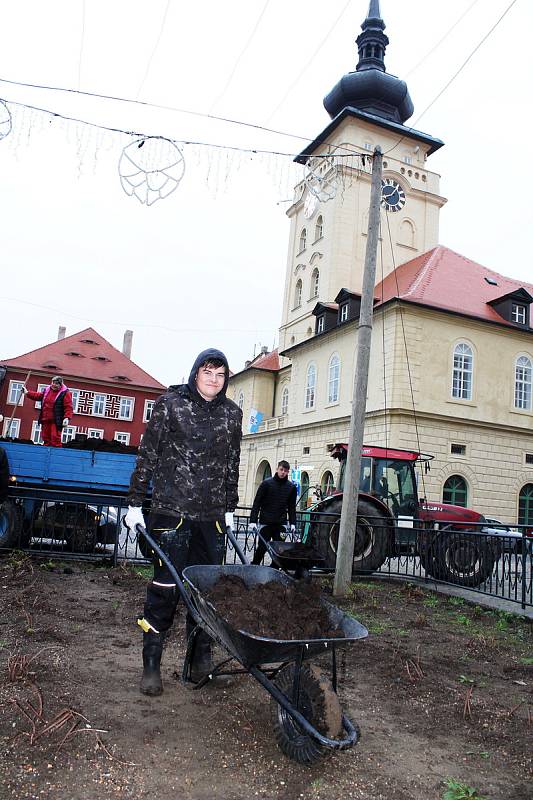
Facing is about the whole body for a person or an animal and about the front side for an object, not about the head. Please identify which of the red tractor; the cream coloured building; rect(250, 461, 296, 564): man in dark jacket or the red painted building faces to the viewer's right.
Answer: the red tractor

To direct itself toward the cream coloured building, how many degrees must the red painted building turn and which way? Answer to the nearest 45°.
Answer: approximately 45° to its left

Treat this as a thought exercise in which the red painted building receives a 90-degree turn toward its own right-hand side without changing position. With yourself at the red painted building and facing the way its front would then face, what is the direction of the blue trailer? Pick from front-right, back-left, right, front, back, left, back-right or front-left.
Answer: left

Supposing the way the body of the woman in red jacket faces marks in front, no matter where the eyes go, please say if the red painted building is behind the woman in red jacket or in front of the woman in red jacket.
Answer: behind

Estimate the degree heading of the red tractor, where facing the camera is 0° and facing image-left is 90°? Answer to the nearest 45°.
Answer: approximately 270°

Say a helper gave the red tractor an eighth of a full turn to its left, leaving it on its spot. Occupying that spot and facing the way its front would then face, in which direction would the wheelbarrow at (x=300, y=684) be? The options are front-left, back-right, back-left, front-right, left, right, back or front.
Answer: back-right

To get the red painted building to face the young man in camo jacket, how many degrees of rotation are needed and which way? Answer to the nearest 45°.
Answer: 0° — it already faces them

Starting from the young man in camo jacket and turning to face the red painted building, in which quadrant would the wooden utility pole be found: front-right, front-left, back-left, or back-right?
front-right

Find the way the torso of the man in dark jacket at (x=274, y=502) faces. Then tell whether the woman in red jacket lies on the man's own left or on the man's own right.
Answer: on the man's own right

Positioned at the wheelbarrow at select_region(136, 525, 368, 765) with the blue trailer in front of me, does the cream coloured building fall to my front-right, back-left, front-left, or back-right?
front-right

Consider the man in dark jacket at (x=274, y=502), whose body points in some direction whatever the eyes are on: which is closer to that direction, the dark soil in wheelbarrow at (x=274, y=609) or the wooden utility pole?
the dark soil in wheelbarrow

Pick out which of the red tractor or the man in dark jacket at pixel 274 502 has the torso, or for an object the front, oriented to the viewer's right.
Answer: the red tractor

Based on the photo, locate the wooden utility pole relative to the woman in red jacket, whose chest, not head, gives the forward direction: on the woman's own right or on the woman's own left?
on the woman's own left

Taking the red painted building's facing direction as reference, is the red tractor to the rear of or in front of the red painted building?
in front

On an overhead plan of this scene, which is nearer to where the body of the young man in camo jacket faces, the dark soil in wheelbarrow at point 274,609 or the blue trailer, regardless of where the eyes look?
the dark soil in wheelbarrow

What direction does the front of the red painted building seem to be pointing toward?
toward the camera
